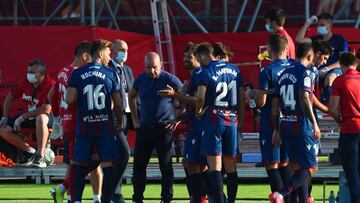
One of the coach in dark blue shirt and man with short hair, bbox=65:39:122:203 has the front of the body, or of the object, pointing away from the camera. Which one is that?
the man with short hair

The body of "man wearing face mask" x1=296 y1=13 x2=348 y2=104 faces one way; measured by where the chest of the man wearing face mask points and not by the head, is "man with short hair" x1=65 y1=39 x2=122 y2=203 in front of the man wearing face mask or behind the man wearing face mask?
in front

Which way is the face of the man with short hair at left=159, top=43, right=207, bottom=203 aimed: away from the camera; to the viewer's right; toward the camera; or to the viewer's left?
to the viewer's left

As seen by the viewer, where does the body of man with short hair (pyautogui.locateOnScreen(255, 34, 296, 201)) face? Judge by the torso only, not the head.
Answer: away from the camera

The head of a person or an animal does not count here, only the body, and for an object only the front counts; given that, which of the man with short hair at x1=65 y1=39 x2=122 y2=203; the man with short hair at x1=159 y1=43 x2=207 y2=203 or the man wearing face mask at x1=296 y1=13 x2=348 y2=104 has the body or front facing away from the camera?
the man with short hair at x1=65 y1=39 x2=122 y2=203

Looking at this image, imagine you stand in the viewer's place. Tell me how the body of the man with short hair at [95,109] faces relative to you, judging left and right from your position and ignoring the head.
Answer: facing away from the viewer

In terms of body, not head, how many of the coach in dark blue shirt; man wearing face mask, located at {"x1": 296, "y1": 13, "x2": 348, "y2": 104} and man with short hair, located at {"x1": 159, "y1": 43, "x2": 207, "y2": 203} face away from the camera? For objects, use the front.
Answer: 0

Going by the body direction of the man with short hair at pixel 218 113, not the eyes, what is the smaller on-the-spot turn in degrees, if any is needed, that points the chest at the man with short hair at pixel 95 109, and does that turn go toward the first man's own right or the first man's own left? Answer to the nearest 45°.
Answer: approximately 45° to the first man's own left

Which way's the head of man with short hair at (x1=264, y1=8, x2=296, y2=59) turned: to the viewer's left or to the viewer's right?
to the viewer's left

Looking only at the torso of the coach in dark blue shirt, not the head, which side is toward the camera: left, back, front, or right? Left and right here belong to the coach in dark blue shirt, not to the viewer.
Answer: front

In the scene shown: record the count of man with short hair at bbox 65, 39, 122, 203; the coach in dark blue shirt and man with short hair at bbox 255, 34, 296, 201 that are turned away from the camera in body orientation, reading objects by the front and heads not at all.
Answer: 2

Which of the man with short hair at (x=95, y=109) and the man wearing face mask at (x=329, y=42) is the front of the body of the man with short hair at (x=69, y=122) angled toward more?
the man wearing face mask

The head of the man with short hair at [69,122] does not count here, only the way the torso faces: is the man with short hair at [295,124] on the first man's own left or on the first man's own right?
on the first man's own right
